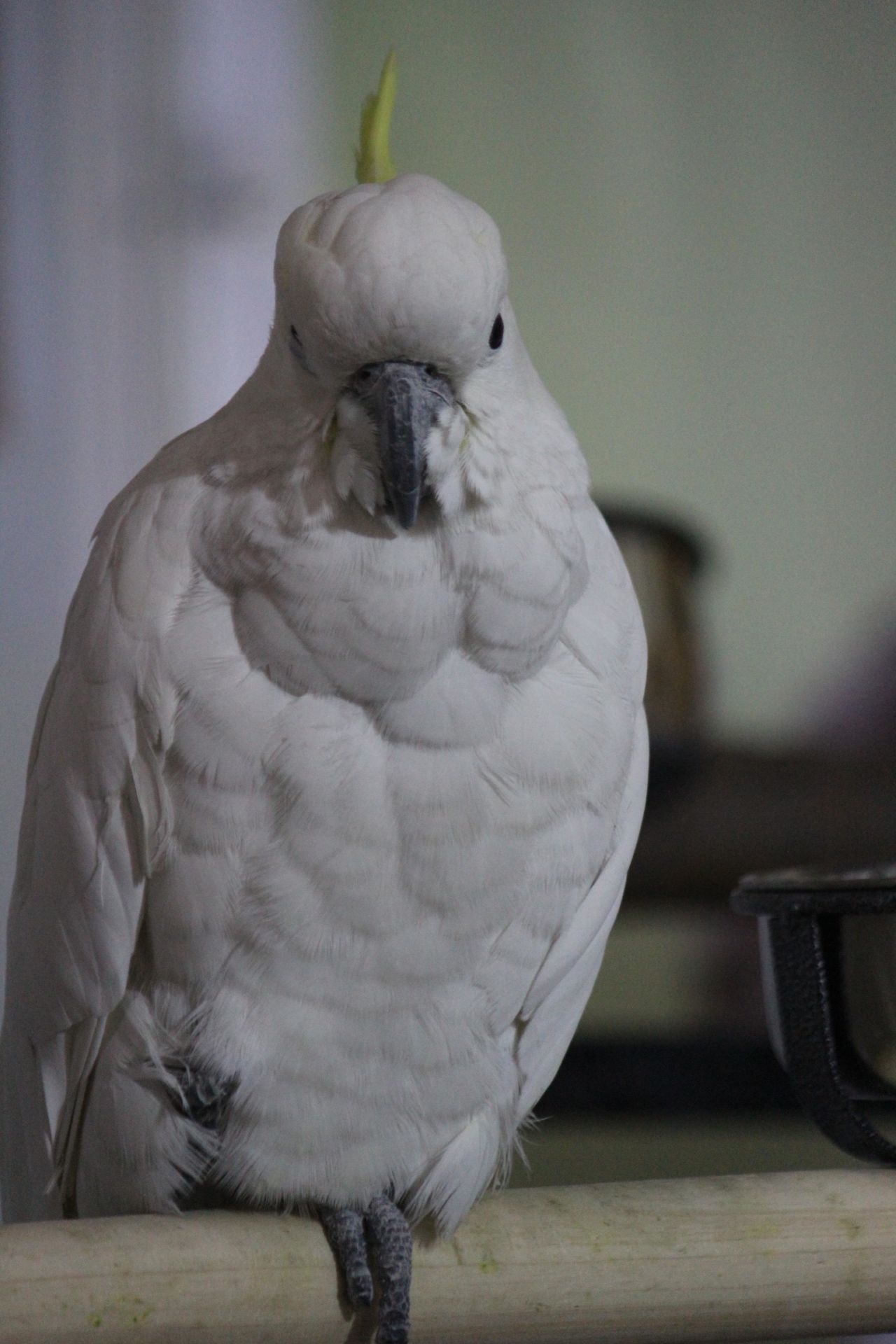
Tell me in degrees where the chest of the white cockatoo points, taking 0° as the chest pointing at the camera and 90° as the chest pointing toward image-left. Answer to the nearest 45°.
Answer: approximately 0°

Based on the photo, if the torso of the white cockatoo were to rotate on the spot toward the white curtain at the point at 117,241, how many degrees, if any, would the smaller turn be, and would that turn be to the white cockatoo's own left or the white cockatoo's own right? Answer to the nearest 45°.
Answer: approximately 180°
